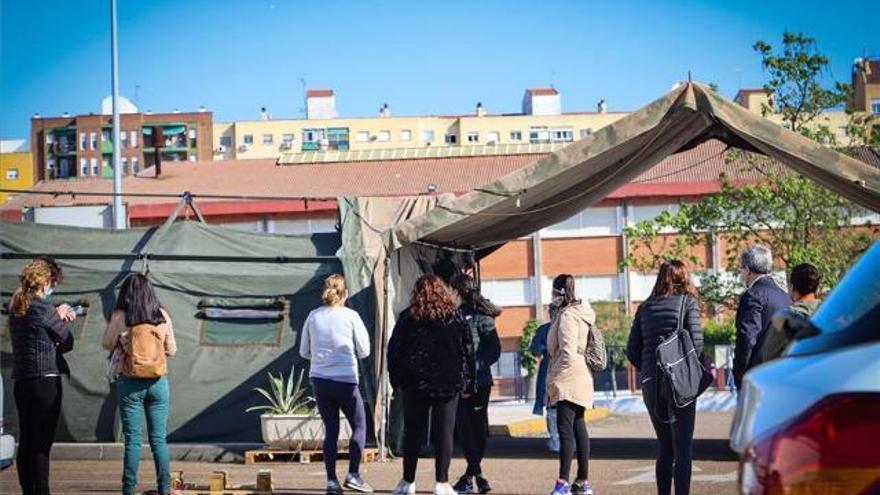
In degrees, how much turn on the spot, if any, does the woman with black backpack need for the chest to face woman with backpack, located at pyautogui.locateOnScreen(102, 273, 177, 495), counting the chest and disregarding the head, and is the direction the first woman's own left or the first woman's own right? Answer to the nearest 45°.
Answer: approximately 90° to the first woman's own left

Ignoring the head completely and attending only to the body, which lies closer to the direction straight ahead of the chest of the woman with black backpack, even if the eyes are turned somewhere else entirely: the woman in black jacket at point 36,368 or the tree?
the tree

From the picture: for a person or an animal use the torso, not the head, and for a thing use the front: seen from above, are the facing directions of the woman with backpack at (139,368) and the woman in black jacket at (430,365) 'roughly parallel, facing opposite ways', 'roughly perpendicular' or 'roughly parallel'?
roughly parallel

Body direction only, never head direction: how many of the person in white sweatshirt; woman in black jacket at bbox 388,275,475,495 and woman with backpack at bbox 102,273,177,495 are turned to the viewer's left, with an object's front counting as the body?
0

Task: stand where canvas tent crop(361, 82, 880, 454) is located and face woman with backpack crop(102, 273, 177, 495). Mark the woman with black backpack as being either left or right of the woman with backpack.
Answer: left

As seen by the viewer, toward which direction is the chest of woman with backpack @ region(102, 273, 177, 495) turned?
away from the camera

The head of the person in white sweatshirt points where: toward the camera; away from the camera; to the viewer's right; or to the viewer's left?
away from the camera

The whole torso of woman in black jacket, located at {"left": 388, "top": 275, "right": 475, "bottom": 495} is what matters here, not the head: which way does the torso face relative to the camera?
away from the camera

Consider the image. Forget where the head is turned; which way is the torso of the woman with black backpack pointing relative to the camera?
away from the camera

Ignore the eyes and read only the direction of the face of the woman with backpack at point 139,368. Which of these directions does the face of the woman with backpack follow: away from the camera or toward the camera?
away from the camera

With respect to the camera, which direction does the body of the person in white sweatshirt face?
away from the camera

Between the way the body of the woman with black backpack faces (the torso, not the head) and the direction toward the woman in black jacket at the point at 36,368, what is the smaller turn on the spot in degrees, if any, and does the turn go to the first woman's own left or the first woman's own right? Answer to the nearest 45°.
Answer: approximately 90° to the first woman's own left

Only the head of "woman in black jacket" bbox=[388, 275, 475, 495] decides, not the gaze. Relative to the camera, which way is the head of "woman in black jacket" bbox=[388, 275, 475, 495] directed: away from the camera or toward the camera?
away from the camera

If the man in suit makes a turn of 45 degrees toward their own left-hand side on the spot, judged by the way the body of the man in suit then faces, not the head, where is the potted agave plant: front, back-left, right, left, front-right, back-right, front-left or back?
front-right
